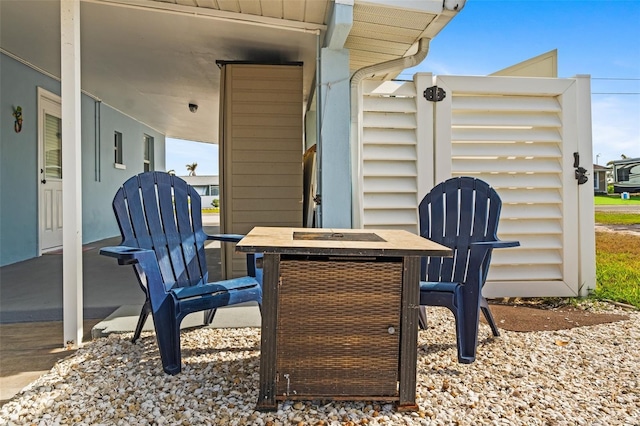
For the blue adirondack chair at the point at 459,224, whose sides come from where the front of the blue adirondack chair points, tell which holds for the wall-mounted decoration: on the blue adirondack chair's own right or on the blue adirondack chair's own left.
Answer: on the blue adirondack chair's own right

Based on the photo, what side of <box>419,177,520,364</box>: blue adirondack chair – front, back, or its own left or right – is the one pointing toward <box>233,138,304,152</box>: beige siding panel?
right

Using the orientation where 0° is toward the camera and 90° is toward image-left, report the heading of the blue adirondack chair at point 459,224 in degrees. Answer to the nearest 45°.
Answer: approximately 45°

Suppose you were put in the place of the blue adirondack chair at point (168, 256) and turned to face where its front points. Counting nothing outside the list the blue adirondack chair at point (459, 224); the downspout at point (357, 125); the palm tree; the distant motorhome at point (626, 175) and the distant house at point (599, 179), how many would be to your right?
0

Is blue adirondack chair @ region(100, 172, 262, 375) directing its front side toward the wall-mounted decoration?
no

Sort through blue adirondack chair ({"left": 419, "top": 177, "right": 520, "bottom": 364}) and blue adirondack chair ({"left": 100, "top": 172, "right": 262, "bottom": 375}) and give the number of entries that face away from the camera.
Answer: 0

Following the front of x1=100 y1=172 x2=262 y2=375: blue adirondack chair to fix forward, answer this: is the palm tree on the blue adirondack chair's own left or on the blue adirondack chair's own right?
on the blue adirondack chair's own left

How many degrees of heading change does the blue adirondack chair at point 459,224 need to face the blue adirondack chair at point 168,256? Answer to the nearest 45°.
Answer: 0° — it already faces it

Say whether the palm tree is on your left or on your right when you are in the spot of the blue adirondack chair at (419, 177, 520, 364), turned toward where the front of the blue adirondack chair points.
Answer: on your right

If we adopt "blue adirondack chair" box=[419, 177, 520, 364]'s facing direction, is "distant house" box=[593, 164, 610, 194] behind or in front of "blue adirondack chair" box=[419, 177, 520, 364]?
behind

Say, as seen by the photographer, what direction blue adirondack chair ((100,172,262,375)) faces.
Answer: facing the viewer and to the right of the viewer
